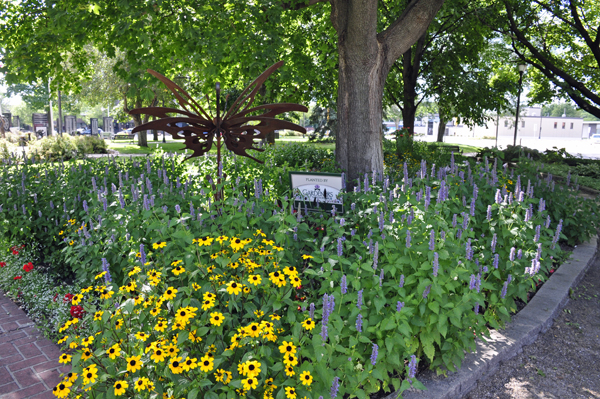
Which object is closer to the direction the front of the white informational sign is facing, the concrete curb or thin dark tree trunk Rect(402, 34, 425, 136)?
the concrete curb

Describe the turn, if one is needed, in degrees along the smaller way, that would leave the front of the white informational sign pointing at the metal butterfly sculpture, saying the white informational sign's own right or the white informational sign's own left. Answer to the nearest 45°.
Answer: approximately 90° to the white informational sign's own right

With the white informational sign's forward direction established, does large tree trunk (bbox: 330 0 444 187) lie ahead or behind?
behind

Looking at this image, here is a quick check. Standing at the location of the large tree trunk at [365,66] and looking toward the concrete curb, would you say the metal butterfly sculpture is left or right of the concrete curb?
right

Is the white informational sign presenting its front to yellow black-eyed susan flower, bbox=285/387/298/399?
yes

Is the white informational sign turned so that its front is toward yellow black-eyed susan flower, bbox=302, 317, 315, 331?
yes

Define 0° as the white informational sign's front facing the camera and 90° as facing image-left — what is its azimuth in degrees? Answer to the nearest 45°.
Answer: approximately 0°

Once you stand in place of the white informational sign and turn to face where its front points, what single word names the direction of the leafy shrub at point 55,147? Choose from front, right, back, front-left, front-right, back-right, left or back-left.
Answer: back-right

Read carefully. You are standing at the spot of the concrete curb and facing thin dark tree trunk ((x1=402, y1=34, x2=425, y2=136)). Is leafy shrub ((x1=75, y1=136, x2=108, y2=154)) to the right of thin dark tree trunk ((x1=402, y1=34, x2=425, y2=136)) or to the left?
left

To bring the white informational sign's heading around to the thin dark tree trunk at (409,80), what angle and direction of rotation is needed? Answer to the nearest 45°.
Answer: approximately 180°

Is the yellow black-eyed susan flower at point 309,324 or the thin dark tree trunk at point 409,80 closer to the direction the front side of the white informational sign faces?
the yellow black-eyed susan flower

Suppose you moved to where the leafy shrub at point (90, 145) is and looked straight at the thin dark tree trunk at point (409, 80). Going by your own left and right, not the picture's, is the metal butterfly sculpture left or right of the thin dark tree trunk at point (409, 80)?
right
